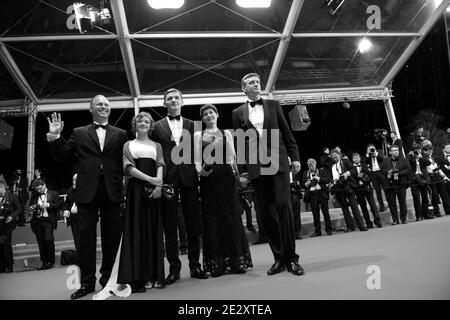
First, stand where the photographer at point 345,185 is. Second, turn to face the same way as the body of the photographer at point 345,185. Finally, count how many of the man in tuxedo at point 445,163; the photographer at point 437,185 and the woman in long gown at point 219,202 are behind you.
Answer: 2

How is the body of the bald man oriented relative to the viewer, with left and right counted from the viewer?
facing the viewer

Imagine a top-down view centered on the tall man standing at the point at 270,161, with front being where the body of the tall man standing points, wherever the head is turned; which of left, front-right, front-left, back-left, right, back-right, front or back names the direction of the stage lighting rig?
back-right

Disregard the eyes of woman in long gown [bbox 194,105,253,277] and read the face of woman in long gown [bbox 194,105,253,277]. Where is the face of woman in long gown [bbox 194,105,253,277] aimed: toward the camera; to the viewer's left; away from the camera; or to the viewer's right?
toward the camera

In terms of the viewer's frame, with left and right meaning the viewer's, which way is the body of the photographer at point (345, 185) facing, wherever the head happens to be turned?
facing the viewer and to the left of the viewer

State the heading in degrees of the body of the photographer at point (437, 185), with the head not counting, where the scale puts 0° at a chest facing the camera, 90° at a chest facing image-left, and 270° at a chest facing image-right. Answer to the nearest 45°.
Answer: approximately 45°

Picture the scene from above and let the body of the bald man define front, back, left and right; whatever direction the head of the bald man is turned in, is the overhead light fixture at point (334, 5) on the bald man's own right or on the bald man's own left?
on the bald man's own left

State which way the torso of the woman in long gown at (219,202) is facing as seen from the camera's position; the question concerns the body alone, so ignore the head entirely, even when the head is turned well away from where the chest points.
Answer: toward the camera

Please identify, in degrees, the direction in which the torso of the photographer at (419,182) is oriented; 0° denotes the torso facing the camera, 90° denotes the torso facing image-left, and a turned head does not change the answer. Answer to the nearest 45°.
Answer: approximately 0°

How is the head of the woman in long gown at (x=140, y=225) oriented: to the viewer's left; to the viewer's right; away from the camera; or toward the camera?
toward the camera

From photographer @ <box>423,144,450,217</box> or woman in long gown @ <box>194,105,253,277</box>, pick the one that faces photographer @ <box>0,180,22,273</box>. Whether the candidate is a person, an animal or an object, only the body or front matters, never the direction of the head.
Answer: photographer @ <box>423,144,450,217</box>

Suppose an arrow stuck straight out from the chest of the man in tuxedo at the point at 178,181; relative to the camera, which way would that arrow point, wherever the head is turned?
toward the camera

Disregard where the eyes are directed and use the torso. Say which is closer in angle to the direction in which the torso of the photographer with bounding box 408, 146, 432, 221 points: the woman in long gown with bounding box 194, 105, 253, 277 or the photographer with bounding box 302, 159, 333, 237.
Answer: the woman in long gown
